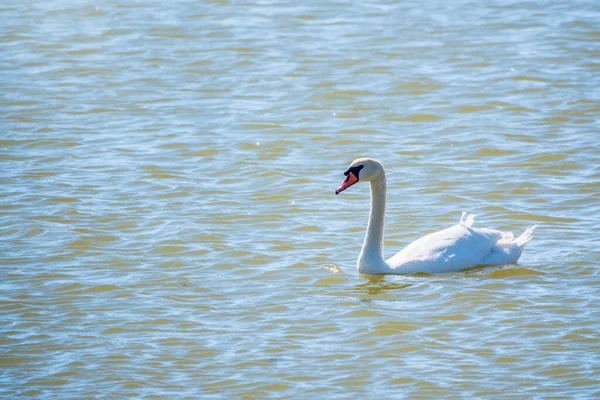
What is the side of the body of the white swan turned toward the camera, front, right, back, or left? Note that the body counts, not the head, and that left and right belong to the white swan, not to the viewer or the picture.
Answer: left
